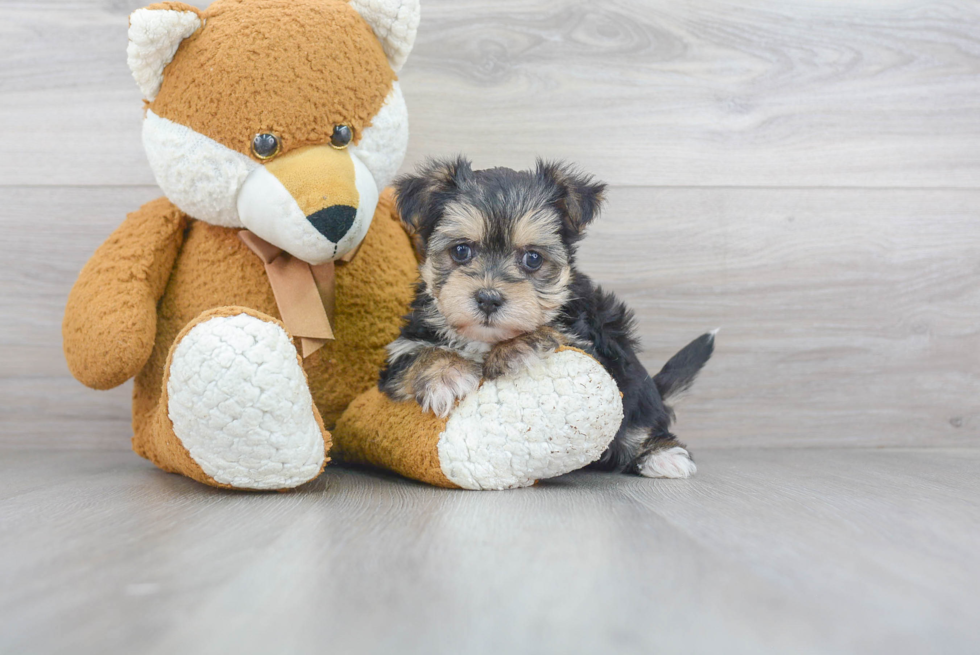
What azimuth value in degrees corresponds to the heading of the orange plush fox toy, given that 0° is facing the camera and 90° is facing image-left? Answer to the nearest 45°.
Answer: approximately 315°

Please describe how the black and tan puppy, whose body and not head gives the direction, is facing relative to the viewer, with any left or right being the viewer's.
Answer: facing the viewer and to the left of the viewer

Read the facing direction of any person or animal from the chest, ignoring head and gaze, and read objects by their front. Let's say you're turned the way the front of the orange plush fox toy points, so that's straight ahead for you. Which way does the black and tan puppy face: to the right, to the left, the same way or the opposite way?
to the right
